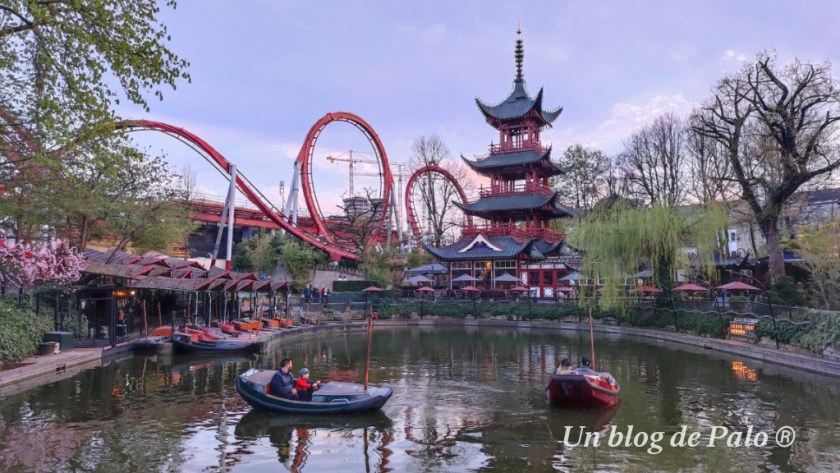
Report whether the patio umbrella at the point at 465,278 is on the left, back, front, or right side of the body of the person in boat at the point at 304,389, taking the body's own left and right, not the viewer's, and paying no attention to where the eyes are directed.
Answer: left

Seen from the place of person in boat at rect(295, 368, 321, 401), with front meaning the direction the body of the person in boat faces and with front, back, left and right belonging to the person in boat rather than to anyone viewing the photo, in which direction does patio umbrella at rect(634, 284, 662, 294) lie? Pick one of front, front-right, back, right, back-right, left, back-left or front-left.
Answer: front-left

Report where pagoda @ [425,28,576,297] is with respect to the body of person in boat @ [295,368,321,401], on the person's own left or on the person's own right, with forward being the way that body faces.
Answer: on the person's own left

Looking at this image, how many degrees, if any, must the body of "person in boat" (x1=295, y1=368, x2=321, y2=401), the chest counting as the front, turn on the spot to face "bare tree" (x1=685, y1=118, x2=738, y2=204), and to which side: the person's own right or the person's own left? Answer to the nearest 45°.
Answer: approximately 45° to the person's own left

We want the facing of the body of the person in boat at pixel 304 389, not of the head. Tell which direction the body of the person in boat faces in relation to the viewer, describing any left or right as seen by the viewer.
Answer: facing to the right of the viewer

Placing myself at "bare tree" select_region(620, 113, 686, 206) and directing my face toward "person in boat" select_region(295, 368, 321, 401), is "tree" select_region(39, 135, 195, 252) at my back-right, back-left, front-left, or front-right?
front-right

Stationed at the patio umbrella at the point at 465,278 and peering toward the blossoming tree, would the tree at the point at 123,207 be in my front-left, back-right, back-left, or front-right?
front-right

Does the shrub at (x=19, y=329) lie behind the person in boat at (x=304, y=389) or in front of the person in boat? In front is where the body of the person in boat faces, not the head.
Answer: behind

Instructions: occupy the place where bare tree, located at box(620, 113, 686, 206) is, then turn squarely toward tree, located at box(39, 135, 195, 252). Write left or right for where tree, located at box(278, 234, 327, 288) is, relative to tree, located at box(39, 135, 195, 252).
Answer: right
